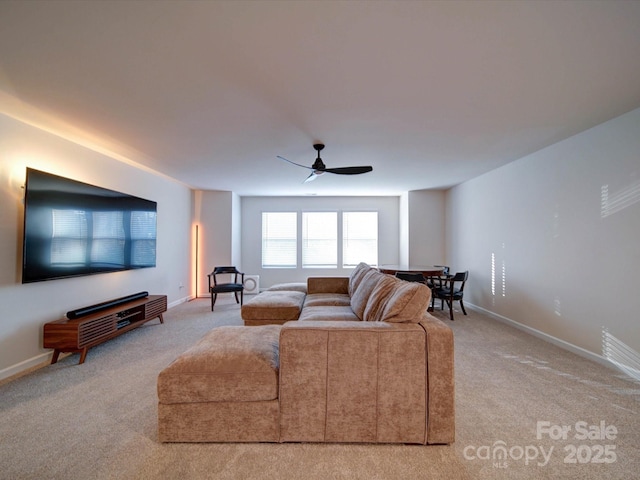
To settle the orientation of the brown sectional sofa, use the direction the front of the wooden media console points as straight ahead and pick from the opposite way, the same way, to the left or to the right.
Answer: the opposite way

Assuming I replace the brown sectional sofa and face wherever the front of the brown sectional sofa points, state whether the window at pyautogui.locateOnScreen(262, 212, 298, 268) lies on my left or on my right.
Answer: on my right

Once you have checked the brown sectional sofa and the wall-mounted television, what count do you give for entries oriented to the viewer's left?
1

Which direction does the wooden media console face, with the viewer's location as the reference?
facing the viewer and to the right of the viewer

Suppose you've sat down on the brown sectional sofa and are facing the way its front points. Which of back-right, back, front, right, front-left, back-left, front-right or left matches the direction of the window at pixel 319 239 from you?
right

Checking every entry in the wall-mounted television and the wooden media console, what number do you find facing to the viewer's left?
0

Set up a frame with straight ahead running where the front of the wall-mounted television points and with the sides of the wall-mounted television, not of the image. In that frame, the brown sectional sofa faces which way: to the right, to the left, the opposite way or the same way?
the opposite way

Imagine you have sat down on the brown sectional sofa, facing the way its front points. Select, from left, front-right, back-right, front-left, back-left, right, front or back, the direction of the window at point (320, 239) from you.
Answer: right

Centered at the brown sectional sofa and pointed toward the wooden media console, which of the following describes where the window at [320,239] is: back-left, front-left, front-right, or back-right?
front-right

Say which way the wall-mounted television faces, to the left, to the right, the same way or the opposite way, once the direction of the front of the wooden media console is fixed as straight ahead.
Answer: the same way

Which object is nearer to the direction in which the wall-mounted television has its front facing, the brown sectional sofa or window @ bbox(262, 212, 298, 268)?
the brown sectional sofa
